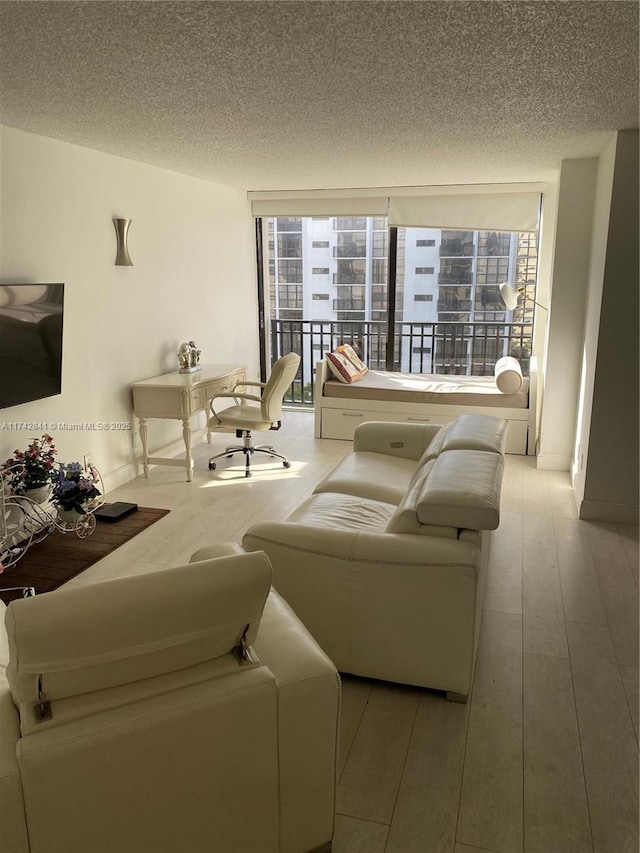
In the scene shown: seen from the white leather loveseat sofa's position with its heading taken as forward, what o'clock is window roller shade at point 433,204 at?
The window roller shade is roughly at 3 o'clock from the white leather loveseat sofa.

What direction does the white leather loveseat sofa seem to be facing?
to the viewer's left

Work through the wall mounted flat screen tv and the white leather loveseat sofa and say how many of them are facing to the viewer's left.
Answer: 1

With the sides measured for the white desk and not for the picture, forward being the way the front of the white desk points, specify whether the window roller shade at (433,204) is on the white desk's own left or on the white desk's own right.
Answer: on the white desk's own left

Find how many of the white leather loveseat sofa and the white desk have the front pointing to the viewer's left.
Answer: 1

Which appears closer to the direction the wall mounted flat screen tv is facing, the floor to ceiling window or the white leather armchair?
the white leather armchair

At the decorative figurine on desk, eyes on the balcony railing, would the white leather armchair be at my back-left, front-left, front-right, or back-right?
back-right

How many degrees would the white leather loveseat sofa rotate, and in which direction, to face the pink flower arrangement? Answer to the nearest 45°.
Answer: approximately 45° to its right

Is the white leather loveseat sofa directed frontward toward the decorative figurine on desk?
no

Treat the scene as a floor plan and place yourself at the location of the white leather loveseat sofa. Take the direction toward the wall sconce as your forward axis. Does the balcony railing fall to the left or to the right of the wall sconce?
right

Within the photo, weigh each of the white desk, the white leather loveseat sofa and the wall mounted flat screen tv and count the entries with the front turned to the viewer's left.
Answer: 1

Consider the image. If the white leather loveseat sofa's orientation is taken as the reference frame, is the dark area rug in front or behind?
in front

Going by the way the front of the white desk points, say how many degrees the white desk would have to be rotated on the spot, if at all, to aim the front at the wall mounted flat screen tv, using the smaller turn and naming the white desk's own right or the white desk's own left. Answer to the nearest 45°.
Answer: approximately 90° to the white desk's own right

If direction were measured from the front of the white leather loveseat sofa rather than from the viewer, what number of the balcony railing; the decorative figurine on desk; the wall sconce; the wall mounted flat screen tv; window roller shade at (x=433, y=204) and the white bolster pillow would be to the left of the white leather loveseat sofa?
0

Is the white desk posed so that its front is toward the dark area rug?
no

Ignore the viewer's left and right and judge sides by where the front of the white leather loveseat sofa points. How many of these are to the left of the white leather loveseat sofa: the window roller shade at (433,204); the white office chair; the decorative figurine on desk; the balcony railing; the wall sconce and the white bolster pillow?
0

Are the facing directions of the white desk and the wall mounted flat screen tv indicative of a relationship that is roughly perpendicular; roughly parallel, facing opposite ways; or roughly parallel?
roughly parallel

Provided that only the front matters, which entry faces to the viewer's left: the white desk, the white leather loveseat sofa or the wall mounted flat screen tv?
the white leather loveseat sofa

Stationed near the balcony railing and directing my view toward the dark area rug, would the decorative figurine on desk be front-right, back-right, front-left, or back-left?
front-right

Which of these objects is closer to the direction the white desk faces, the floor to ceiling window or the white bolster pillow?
the white bolster pillow

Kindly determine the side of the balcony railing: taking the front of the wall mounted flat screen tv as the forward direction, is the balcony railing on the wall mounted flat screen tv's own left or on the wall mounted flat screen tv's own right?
on the wall mounted flat screen tv's own left

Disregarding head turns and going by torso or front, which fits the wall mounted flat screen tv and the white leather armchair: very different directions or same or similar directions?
very different directions
